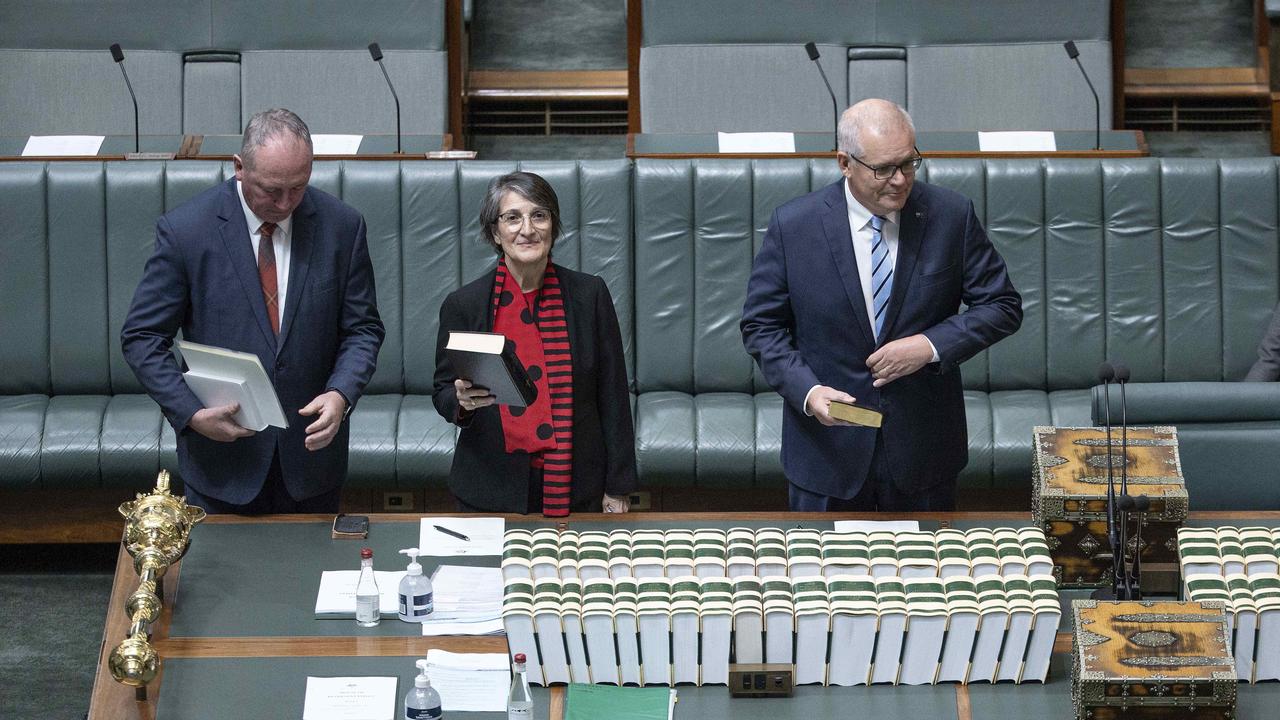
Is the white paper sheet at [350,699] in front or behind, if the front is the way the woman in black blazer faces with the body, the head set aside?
in front

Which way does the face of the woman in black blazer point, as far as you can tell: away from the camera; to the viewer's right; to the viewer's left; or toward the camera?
toward the camera

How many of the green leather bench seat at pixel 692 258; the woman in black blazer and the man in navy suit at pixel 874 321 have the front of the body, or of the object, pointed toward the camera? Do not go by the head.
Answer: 3

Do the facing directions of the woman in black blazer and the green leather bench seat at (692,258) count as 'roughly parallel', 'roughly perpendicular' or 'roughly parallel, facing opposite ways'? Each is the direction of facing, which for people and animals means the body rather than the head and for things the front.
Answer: roughly parallel

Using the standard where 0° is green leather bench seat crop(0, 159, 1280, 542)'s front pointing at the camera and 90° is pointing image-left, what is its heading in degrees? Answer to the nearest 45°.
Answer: approximately 0°

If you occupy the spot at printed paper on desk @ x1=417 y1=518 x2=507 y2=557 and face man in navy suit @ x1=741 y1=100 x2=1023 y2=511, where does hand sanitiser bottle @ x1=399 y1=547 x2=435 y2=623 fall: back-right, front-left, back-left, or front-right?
back-right

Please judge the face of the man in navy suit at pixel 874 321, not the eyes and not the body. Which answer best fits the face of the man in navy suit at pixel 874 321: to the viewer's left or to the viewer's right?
to the viewer's right

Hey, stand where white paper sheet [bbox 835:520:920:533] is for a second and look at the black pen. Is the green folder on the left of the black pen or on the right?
left

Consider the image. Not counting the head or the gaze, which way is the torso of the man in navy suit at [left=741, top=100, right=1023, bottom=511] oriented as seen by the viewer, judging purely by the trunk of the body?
toward the camera

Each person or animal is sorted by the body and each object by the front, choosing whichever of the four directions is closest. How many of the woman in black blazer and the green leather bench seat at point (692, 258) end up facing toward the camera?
2

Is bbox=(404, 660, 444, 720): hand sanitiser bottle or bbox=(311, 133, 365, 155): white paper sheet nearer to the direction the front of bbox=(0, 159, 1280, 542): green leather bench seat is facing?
the hand sanitiser bottle

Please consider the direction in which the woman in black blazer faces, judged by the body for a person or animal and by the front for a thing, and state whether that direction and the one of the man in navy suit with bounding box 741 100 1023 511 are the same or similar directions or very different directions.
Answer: same or similar directions

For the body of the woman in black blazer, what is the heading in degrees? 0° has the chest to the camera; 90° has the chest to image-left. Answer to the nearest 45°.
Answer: approximately 0°
